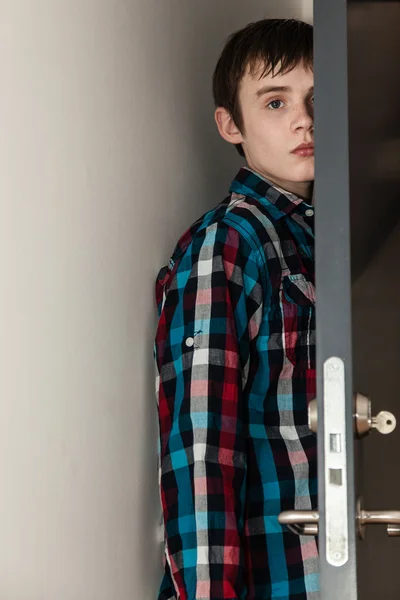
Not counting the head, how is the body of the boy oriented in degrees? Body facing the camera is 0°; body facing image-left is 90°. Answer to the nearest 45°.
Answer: approximately 315°
